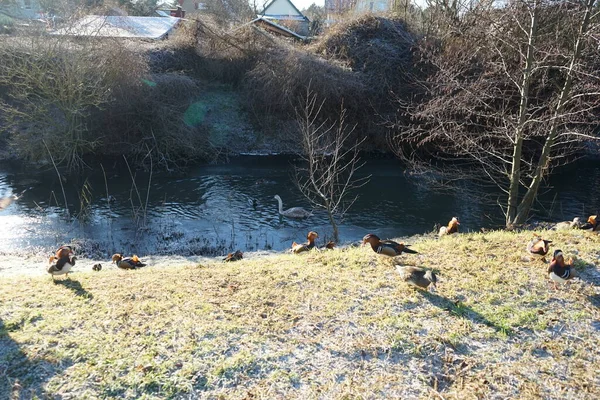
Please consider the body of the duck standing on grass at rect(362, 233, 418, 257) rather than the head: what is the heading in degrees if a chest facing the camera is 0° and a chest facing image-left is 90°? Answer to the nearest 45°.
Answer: approximately 90°

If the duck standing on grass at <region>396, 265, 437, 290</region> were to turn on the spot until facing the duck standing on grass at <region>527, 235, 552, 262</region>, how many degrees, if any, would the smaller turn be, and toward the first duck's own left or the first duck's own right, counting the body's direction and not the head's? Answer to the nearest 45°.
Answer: approximately 45° to the first duck's own left

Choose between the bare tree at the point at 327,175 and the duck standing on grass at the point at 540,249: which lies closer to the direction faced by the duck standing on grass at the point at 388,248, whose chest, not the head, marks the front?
the bare tree

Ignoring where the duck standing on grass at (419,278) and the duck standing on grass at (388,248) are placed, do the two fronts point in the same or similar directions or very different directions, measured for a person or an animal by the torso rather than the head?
very different directions

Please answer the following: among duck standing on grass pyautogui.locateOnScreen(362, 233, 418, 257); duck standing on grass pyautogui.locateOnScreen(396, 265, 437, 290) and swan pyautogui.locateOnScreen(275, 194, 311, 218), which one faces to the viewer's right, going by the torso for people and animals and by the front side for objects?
duck standing on grass pyautogui.locateOnScreen(396, 265, 437, 290)

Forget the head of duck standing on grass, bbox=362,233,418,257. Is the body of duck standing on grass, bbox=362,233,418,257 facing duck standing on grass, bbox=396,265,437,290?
no

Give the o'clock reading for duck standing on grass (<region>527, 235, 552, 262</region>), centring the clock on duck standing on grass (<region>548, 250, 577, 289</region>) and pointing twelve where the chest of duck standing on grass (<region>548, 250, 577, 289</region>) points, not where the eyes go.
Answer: duck standing on grass (<region>527, 235, 552, 262</region>) is roughly at 4 o'clock from duck standing on grass (<region>548, 250, 577, 289</region>).

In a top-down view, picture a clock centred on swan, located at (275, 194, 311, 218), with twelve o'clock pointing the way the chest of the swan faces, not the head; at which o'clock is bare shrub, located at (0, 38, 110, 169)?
The bare shrub is roughly at 1 o'clock from the swan.

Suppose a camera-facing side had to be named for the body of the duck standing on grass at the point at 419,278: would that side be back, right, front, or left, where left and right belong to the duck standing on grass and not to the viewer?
right

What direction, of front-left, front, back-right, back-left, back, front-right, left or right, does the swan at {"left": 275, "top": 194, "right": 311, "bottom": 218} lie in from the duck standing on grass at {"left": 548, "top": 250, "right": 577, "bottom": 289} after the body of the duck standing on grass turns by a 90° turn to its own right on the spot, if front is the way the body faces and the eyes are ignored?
front

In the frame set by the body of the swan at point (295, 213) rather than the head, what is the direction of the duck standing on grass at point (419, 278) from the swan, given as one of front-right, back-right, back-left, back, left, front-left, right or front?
left

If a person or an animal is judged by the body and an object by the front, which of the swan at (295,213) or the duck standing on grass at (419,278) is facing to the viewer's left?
the swan

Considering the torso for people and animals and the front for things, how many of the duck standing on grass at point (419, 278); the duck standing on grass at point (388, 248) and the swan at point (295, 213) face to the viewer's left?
2

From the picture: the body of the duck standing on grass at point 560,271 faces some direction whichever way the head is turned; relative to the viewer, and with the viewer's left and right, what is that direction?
facing the viewer and to the left of the viewer

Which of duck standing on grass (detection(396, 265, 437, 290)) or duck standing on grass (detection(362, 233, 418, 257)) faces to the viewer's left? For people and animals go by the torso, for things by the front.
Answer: duck standing on grass (detection(362, 233, 418, 257))
